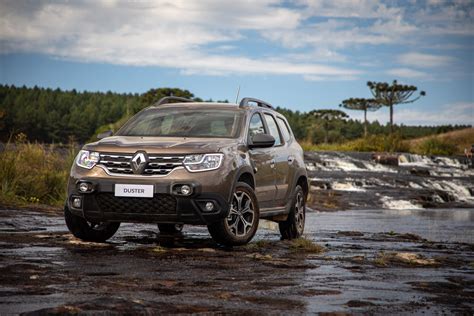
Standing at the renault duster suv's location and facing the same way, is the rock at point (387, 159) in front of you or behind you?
behind

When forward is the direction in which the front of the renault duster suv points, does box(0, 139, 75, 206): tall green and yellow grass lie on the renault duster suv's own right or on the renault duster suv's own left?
on the renault duster suv's own right

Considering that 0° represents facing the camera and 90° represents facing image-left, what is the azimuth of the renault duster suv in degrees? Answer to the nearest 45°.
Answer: approximately 45°
